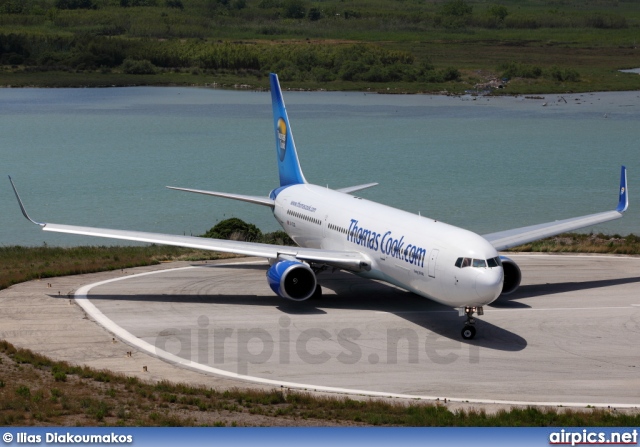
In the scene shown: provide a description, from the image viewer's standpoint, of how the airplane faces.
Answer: facing the viewer and to the right of the viewer
